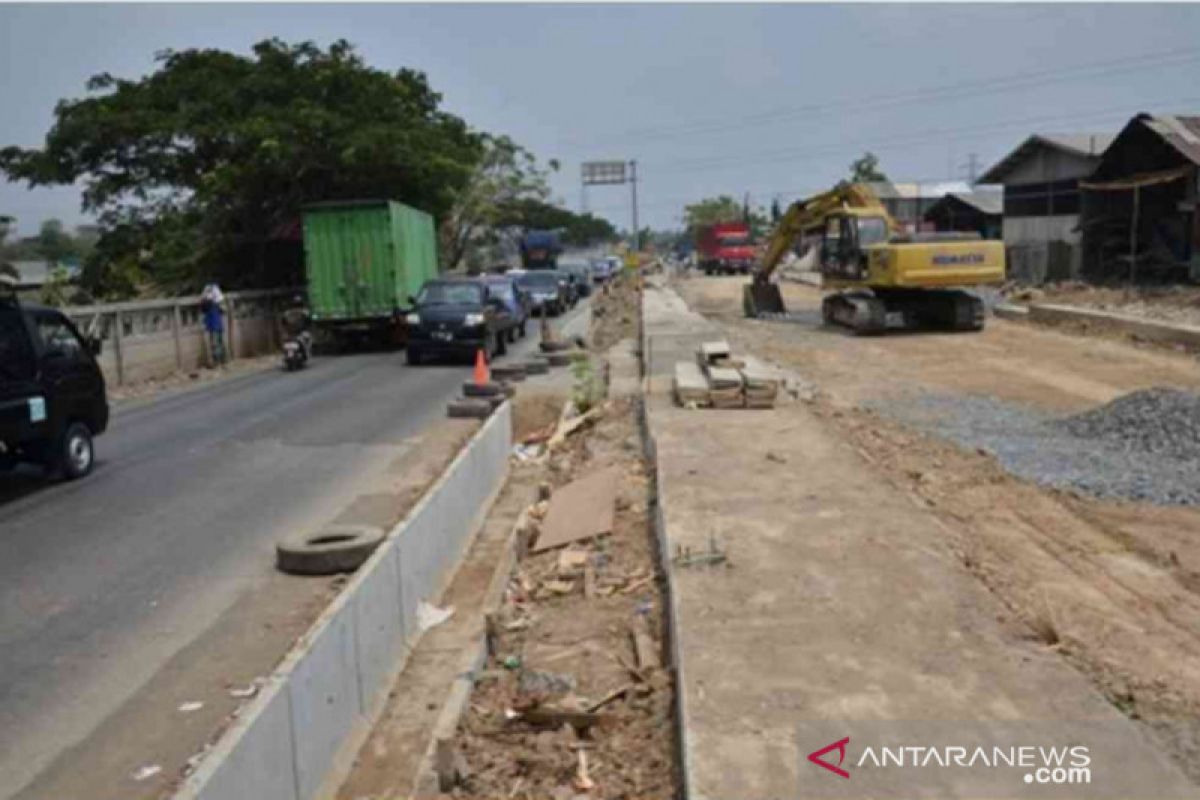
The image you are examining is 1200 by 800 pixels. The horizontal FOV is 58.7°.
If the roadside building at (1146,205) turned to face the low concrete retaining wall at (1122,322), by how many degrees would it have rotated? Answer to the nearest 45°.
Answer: approximately 45° to its left

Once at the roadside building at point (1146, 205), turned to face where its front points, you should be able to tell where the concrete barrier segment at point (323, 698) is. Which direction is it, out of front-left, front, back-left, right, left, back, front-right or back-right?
front-left

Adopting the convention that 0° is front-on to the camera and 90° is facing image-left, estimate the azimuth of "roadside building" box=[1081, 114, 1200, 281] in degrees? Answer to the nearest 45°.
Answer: approximately 45°

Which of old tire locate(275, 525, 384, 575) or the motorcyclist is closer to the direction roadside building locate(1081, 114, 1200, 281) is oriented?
the motorcyclist

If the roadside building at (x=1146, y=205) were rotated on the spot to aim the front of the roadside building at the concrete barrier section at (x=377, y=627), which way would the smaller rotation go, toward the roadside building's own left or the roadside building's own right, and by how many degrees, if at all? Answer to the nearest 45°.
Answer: approximately 45° to the roadside building's own left

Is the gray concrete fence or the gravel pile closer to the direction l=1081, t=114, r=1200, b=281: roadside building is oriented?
the gray concrete fence

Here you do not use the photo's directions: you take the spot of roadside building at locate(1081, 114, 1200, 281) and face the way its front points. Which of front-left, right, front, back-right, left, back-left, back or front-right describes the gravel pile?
front-left

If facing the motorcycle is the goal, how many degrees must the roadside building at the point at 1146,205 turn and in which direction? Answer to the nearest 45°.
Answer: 0° — it already faces it

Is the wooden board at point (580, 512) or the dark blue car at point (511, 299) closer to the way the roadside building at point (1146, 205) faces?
the dark blue car

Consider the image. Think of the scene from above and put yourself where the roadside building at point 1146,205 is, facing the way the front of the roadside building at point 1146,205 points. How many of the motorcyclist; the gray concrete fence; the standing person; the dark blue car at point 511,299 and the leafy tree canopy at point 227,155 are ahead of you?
5

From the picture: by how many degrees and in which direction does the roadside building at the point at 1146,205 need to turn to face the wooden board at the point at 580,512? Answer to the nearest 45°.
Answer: approximately 45° to its left

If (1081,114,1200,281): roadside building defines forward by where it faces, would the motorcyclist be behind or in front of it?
in front

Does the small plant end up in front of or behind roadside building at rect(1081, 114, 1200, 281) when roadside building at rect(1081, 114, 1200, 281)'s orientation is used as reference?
in front
